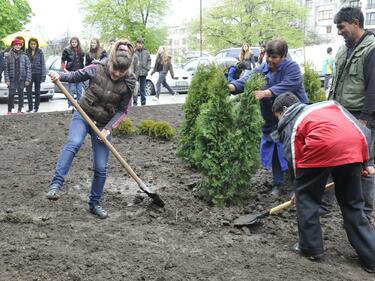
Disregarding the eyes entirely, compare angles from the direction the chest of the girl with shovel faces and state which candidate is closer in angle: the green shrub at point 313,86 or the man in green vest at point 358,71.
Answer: the man in green vest

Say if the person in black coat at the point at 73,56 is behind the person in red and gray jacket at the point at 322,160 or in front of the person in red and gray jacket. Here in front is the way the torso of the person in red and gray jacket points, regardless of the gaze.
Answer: in front

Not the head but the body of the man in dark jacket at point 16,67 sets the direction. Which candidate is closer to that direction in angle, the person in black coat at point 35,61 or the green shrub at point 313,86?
the green shrub

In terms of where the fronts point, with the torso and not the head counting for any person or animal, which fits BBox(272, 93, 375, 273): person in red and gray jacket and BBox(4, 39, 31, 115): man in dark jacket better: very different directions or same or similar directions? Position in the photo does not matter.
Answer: very different directions

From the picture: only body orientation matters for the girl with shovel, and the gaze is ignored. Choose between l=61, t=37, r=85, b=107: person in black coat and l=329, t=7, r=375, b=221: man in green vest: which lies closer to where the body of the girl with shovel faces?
the man in green vest

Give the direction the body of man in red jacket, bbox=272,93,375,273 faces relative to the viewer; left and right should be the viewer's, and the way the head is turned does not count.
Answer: facing away from the viewer and to the left of the viewer

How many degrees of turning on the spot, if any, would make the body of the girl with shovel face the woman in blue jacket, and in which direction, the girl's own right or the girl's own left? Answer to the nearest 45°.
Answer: approximately 90° to the girl's own left

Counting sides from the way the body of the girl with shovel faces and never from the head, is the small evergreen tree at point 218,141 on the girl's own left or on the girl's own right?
on the girl's own left

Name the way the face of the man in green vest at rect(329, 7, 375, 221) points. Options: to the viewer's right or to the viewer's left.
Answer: to the viewer's left

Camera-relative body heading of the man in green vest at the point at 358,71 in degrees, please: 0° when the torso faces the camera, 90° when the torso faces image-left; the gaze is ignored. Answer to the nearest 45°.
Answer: approximately 45°

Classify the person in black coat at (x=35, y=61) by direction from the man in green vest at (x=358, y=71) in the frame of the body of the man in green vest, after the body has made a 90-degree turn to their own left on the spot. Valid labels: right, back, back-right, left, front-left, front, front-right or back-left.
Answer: back

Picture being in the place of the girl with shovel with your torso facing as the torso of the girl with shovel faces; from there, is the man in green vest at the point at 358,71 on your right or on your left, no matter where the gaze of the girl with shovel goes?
on your left

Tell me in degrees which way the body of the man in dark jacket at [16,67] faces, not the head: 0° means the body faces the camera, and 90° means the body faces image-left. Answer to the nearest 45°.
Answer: approximately 0°

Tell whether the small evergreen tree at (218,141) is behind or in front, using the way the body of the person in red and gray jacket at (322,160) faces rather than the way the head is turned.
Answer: in front
